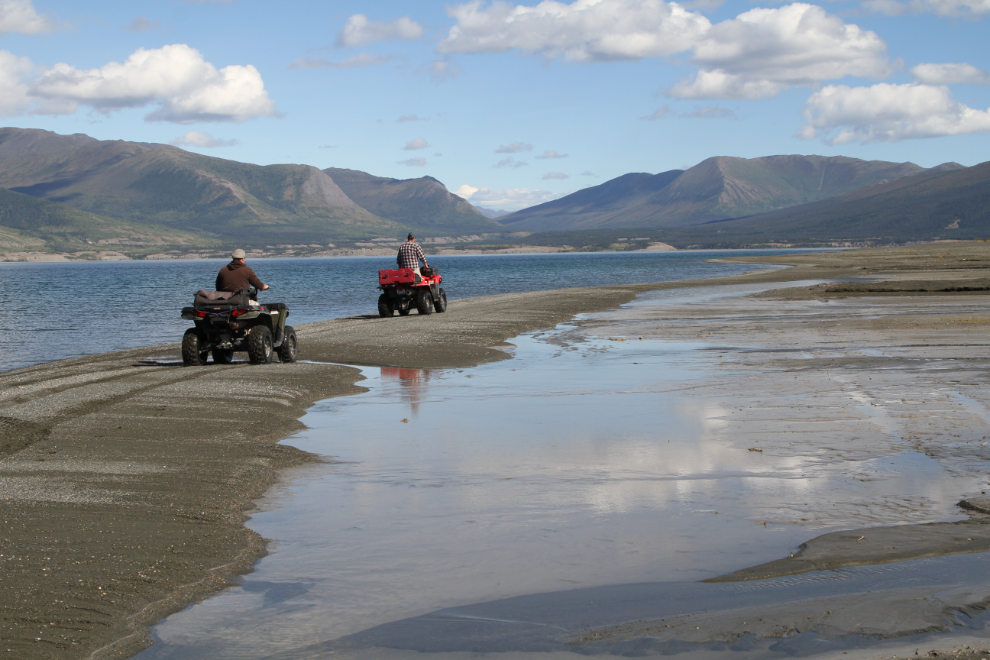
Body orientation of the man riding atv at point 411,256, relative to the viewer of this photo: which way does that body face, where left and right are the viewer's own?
facing away from the viewer and to the right of the viewer

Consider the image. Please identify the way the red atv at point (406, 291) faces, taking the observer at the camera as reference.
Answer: facing away from the viewer and to the right of the viewer

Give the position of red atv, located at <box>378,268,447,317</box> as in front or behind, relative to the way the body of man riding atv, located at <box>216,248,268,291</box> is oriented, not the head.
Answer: in front

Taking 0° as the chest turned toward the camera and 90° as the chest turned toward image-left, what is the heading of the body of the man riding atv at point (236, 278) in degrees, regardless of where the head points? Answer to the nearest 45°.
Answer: approximately 225°

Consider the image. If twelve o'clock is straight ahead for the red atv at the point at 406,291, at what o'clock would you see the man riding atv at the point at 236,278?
The man riding atv is roughly at 5 o'clock from the red atv.

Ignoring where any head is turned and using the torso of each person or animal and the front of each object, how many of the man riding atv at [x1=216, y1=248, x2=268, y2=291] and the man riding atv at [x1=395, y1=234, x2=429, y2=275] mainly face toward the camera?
0

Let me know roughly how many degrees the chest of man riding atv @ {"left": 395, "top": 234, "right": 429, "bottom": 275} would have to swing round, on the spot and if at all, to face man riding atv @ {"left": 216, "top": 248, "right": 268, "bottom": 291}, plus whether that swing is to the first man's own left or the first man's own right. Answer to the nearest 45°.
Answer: approximately 135° to the first man's own right

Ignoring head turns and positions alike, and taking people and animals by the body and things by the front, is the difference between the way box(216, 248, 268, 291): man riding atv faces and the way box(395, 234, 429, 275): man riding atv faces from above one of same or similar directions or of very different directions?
same or similar directions
